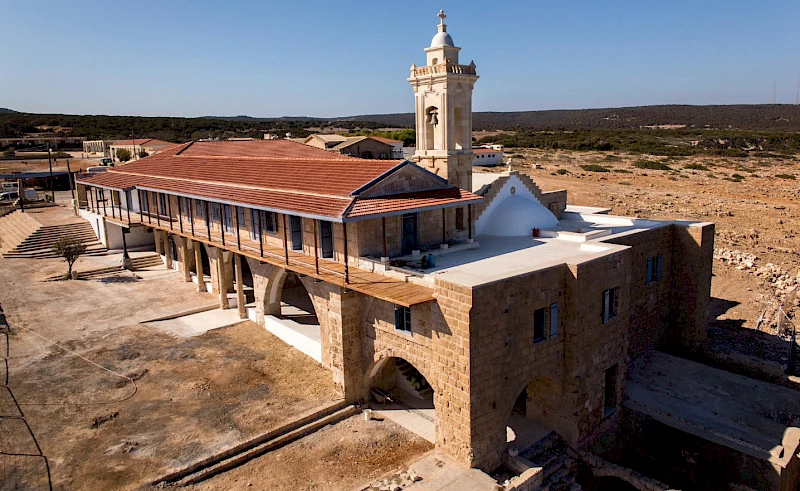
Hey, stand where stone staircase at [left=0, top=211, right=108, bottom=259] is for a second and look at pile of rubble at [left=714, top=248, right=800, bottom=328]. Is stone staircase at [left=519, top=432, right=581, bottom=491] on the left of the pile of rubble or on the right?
right

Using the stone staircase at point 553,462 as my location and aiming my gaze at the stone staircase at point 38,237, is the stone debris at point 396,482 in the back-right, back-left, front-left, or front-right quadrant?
front-left

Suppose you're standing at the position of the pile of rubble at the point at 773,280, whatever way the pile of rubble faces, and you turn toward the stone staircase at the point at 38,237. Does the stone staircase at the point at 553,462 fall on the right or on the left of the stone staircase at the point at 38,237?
left

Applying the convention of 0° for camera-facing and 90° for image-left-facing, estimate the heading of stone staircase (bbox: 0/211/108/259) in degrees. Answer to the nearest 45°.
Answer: approximately 0°

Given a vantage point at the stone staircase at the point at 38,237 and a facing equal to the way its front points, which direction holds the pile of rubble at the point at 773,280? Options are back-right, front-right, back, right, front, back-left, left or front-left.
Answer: front-left

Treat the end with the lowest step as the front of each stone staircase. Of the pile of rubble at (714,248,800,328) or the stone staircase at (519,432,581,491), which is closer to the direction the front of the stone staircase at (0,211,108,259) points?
the stone staircase

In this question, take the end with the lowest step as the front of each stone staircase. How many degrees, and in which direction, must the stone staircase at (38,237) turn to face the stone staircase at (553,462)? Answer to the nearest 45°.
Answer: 0° — it already faces it

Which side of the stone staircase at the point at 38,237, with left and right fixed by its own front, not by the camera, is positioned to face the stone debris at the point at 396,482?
front

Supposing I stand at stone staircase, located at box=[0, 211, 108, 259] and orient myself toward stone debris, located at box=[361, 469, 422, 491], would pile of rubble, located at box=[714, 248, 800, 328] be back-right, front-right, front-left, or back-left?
front-left
